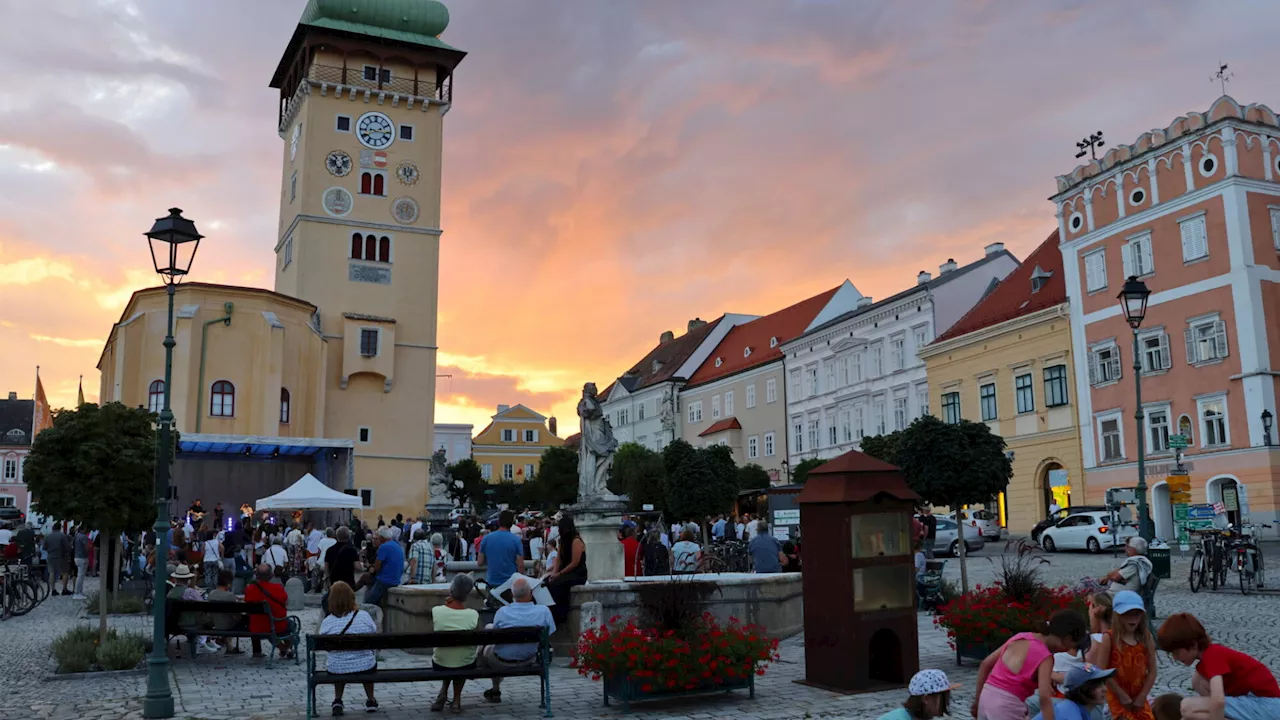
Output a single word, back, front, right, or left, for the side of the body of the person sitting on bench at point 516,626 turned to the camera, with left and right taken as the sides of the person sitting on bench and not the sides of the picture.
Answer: back

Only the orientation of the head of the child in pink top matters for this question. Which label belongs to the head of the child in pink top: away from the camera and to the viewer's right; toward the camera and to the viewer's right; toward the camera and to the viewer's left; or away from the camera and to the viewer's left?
away from the camera and to the viewer's right

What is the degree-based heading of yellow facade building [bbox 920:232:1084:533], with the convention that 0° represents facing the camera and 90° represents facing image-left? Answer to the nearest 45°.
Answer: approximately 45°

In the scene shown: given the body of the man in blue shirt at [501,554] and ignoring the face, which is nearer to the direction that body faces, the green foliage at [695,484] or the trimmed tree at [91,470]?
the green foliage

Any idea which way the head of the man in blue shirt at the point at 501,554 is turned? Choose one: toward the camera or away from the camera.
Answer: away from the camera

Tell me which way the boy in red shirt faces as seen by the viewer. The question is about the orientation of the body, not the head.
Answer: to the viewer's left

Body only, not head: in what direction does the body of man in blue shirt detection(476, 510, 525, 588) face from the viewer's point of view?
away from the camera

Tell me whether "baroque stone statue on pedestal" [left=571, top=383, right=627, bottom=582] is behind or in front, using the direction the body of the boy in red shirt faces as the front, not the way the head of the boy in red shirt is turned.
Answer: in front

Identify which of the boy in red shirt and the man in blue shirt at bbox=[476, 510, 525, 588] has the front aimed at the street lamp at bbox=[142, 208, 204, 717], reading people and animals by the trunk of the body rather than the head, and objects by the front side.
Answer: the boy in red shirt

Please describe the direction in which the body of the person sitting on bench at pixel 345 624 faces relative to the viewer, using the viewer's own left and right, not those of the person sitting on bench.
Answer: facing away from the viewer

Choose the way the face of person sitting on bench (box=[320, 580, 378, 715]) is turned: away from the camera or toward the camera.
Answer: away from the camera

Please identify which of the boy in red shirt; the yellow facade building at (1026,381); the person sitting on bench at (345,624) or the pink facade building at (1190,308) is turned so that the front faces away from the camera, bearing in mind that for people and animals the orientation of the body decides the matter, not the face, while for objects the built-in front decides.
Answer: the person sitting on bench

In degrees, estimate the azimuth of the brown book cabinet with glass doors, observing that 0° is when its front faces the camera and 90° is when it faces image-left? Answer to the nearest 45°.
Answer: approximately 315°

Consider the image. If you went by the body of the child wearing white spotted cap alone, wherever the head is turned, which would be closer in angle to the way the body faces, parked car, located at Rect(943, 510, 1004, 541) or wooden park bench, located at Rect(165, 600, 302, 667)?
the parked car

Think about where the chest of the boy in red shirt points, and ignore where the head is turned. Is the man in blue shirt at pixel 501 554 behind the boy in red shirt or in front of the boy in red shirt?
in front

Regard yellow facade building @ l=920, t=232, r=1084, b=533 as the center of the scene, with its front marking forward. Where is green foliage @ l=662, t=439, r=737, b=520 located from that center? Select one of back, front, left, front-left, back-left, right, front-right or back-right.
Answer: front-right

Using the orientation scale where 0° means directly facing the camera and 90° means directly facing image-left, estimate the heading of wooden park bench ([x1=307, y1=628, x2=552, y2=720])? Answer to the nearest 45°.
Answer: approximately 180°

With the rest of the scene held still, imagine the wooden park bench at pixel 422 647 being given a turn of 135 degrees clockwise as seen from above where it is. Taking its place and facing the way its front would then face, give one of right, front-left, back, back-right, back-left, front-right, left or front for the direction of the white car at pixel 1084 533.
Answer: left

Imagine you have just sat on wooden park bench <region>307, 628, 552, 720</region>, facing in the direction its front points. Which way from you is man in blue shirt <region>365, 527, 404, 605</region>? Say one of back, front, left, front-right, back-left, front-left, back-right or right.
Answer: front
